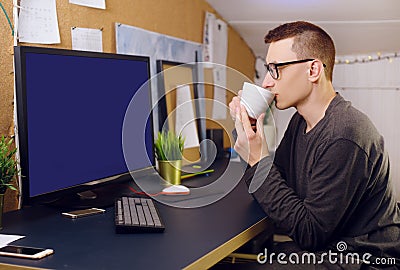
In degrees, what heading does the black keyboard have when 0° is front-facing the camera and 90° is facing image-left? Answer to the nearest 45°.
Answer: approximately 270°

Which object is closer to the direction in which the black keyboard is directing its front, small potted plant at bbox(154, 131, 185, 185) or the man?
the man

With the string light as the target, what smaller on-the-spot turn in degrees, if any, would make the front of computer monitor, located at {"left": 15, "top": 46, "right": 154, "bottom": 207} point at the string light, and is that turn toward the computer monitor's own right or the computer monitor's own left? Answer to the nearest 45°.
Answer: approximately 90° to the computer monitor's own left

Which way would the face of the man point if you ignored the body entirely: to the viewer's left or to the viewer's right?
to the viewer's left

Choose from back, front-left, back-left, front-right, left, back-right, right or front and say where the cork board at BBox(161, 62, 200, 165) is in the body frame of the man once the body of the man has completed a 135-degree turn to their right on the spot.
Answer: left

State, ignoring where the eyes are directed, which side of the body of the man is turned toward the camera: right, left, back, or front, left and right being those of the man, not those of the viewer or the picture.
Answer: left

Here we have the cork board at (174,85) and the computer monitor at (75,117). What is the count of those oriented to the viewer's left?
0

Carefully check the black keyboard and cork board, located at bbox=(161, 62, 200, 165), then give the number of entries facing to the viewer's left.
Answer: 0

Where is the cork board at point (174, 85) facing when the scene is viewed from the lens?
facing the viewer and to the right of the viewer

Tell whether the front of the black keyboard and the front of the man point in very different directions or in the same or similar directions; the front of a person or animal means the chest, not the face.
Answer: very different directions

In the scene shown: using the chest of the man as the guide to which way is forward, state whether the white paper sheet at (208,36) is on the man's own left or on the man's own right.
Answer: on the man's own right
